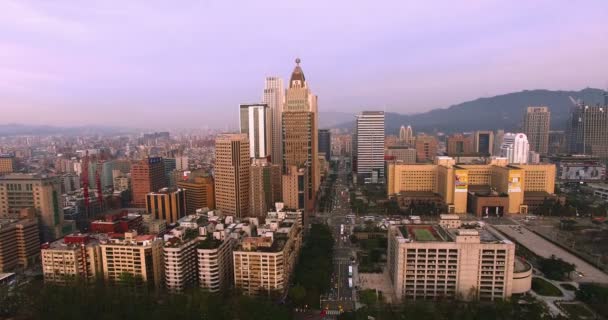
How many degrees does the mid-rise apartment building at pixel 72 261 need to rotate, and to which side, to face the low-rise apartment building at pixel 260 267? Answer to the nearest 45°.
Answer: approximately 45° to its left

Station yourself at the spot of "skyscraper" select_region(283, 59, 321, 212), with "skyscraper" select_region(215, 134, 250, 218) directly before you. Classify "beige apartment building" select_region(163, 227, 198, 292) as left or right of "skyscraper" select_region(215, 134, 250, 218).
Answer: left

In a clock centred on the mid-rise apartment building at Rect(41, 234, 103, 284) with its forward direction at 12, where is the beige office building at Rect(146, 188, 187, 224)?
The beige office building is roughly at 7 o'clock from the mid-rise apartment building.

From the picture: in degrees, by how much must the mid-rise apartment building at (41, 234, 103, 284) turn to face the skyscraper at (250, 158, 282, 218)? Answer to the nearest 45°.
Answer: approximately 90° to its left

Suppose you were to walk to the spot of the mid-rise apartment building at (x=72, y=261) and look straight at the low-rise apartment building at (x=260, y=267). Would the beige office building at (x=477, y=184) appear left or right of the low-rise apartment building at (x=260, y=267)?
left

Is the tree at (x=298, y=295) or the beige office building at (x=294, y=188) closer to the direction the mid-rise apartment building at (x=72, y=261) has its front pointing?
the tree

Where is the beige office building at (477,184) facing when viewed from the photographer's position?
facing the viewer

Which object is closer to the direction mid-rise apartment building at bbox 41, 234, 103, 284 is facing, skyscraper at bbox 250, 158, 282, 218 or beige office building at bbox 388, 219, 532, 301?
the beige office building

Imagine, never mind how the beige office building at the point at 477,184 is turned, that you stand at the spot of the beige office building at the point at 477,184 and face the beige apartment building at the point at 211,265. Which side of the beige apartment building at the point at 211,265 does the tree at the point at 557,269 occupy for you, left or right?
left

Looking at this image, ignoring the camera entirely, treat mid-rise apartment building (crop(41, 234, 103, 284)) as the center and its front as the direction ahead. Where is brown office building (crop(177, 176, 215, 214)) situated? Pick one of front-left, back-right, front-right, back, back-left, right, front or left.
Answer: back-left

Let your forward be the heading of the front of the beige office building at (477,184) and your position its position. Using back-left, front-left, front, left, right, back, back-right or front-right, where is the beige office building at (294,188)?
front-right

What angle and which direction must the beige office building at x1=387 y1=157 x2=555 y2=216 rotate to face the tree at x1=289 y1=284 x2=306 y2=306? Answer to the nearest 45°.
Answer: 0° — it already faces it

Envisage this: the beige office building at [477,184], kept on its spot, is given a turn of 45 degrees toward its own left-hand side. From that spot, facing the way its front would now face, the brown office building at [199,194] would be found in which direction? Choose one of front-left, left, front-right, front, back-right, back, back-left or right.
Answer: right

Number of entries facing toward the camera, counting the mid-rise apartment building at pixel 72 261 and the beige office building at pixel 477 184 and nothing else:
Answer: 2

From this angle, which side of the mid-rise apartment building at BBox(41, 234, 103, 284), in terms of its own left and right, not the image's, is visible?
front
